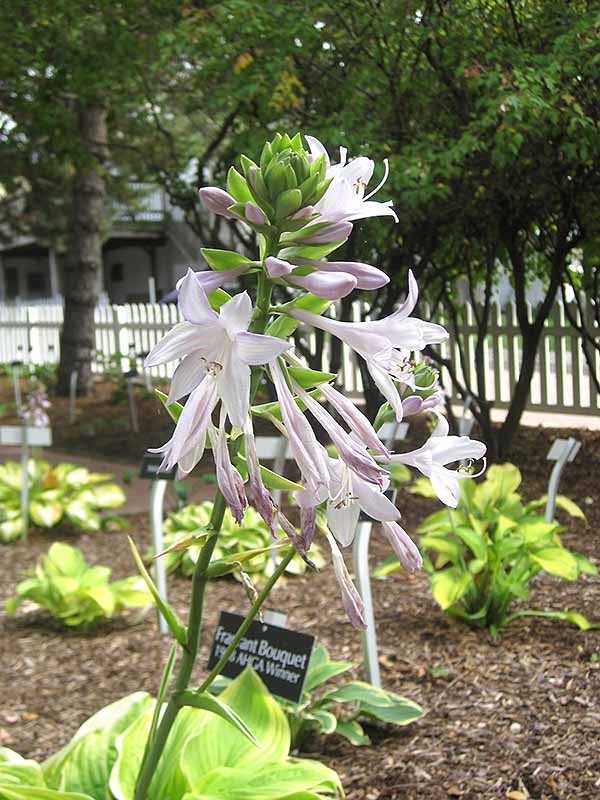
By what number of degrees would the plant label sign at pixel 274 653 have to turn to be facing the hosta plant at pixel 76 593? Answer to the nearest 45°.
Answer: approximately 135° to its right

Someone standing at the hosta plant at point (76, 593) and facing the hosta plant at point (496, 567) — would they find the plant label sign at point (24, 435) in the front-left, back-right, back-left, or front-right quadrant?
back-left

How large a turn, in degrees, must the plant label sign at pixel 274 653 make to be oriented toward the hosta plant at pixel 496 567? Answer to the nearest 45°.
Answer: approximately 135° to its left

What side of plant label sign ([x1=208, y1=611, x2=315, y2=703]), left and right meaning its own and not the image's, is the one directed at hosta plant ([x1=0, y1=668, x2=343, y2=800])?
front

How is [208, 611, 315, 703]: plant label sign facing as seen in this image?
toward the camera

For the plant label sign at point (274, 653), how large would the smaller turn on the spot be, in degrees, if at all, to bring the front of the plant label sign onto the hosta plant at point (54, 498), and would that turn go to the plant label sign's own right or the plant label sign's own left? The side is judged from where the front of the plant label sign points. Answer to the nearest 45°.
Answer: approximately 180°

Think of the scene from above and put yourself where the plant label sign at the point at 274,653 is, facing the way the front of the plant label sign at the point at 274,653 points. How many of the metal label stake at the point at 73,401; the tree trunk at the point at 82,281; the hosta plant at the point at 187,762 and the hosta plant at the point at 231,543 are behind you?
3

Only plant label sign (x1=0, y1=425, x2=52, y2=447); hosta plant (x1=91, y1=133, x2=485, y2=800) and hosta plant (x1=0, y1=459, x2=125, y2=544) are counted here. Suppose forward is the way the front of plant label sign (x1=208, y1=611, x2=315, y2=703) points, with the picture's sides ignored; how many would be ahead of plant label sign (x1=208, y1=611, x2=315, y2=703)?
1

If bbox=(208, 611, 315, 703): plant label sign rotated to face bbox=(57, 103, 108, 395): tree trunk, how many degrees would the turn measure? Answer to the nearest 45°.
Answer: approximately 180°

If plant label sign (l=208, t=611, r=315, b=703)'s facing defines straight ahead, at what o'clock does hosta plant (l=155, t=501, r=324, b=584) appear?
The hosta plant is roughly at 6 o'clock from the plant label sign.
